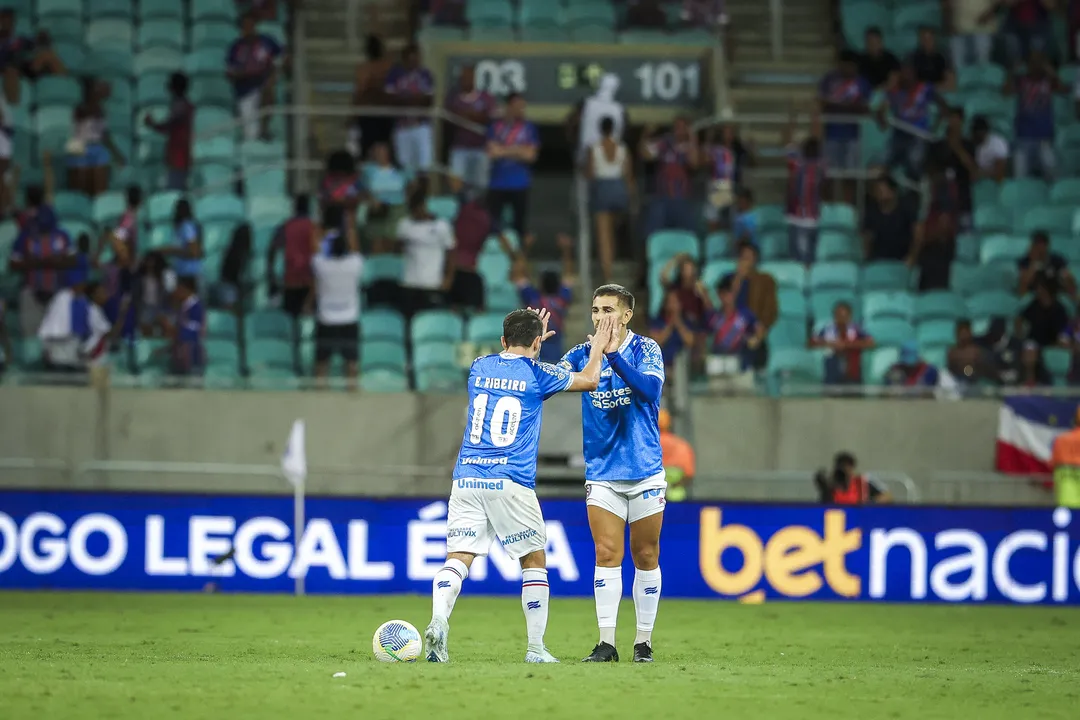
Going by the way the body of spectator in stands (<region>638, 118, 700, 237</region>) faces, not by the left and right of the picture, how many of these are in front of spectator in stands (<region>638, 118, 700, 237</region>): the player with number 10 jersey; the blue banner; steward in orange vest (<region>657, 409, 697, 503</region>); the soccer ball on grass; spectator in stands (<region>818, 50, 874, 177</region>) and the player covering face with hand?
5

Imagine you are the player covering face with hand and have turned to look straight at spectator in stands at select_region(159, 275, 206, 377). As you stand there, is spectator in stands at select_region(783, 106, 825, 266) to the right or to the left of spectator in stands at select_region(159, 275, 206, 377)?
right

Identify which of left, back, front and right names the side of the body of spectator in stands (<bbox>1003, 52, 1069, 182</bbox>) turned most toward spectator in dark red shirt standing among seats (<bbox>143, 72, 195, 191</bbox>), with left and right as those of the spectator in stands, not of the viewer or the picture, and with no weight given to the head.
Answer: right

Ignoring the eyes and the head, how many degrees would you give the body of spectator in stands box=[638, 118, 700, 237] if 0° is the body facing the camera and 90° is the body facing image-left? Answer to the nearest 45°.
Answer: approximately 0°

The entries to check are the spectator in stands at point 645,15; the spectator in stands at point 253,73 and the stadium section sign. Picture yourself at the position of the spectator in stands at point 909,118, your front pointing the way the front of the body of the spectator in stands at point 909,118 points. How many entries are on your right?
3

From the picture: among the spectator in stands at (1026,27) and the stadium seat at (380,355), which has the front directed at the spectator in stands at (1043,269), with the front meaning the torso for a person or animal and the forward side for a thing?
the spectator in stands at (1026,27)

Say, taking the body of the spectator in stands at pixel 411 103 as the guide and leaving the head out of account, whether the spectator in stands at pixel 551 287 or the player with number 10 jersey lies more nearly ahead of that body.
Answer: the player with number 10 jersey
